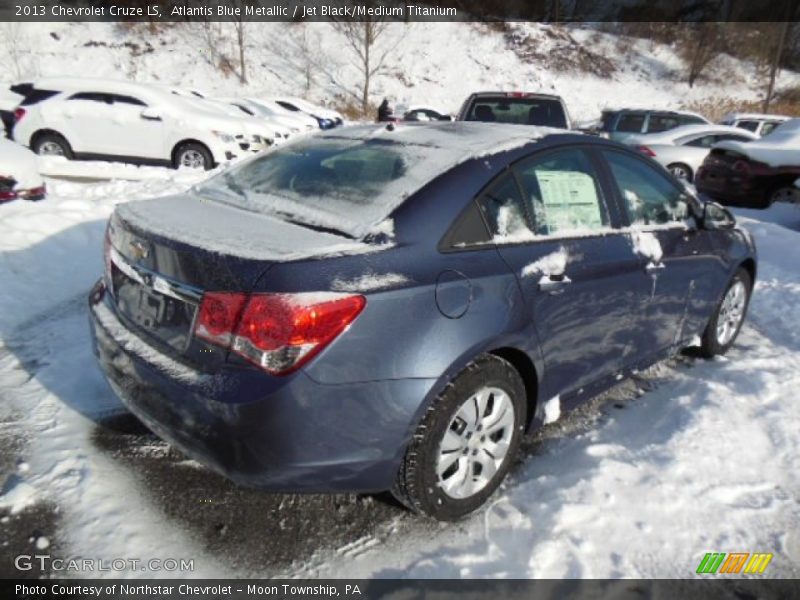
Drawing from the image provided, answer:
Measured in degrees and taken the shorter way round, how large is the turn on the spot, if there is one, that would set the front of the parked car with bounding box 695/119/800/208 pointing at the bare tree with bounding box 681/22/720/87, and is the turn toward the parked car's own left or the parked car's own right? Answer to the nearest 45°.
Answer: approximately 45° to the parked car's own left

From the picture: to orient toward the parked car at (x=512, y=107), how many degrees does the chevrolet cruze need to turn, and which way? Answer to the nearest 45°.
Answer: approximately 45° to its left

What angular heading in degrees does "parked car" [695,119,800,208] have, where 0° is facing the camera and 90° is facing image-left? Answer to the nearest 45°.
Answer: approximately 225°

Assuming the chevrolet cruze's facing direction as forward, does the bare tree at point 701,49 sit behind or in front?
in front

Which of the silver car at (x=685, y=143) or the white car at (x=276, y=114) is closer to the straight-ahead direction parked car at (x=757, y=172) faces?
the silver car

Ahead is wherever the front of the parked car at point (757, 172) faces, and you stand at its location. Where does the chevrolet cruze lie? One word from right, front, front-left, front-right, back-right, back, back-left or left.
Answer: back-right

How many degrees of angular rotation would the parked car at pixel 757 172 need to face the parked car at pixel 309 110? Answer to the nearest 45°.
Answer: approximately 90° to its left

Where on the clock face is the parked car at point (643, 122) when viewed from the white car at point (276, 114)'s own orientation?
The parked car is roughly at 12 o'clock from the white car.

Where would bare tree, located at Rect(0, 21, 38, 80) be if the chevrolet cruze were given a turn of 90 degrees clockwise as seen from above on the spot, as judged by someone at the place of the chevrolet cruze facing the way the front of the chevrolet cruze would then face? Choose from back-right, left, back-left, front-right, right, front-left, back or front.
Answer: back

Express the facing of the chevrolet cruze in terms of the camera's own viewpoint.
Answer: facing away from the viewer and to the right of the viewer

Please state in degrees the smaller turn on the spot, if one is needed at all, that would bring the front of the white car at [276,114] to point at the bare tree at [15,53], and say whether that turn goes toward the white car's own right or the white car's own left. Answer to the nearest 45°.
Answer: approximately 180°

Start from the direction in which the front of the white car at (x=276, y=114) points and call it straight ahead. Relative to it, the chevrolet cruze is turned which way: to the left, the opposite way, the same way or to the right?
to the left
